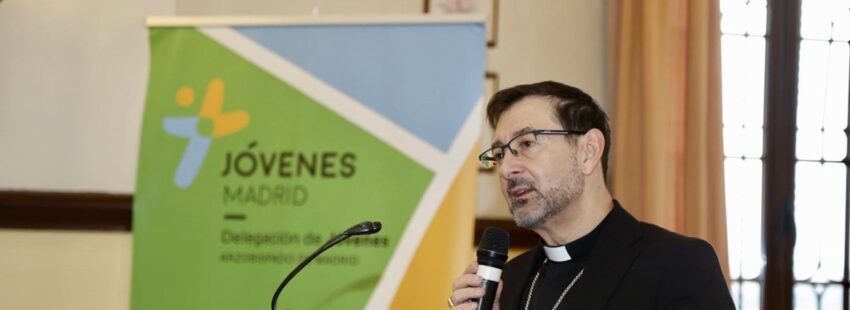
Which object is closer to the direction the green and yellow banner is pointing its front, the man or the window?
the man

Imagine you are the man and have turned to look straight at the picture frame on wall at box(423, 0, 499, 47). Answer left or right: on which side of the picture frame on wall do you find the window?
right

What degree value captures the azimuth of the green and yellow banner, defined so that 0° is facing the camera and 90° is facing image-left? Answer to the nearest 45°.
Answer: approximately 0°

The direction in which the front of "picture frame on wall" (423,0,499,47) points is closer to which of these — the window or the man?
the man

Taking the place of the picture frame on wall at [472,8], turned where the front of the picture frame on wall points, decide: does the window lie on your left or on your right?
on your left

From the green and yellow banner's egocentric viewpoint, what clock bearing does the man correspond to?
The man is roughly at 11 o'clock from the green and yellow banner.

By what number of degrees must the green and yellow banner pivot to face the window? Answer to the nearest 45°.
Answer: approximately 90° to its left

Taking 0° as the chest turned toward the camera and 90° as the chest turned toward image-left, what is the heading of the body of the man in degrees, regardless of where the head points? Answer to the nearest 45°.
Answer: approximately 45°

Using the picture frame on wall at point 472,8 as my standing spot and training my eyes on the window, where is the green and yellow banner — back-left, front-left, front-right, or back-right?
back-right

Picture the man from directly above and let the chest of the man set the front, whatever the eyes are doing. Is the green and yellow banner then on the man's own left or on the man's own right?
on the man's own right

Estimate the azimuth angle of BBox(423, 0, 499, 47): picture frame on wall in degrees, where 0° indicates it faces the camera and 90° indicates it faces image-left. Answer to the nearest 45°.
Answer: approximately 0°

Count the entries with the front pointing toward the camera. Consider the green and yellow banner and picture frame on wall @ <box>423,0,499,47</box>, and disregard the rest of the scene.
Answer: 2
